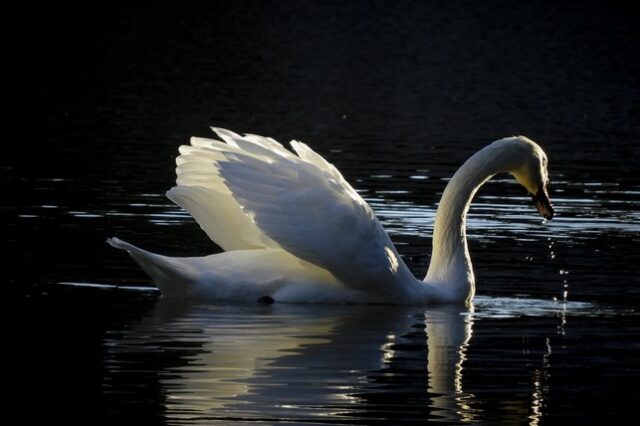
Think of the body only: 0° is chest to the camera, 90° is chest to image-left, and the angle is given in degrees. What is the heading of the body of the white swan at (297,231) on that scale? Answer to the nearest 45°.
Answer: approximately 270°
